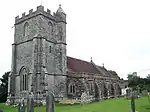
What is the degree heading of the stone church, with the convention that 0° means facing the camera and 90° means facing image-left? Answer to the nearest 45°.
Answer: approximately 45°
